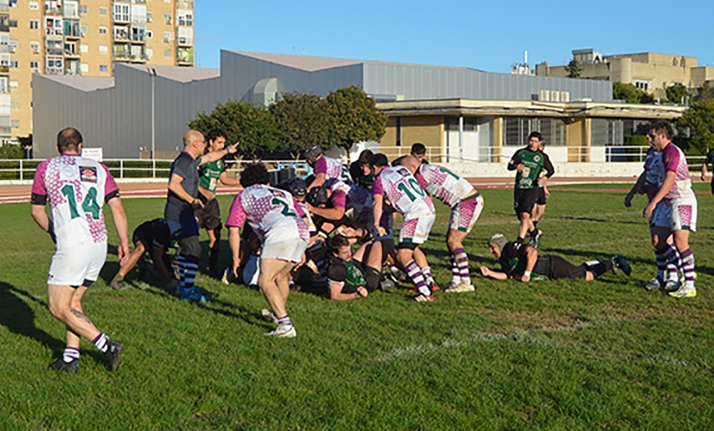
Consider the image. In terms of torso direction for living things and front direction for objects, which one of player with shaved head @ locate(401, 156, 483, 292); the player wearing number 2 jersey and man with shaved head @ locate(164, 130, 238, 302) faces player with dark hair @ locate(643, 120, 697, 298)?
the man with shaved head

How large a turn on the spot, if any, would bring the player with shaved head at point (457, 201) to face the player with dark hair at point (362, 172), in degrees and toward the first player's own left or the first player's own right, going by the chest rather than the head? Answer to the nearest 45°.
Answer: approximately 45° to the first player's own right

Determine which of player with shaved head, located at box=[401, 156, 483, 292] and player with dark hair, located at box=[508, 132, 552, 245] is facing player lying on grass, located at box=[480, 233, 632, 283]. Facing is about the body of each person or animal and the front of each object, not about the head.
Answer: player with dark hair, located at box=[508, 132, 552, 245]

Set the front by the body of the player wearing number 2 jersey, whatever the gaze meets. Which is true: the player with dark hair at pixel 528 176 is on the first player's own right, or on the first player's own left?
on the first player's own right

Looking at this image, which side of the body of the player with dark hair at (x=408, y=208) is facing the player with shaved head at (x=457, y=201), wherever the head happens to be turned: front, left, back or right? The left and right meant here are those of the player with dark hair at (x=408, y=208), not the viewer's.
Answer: right

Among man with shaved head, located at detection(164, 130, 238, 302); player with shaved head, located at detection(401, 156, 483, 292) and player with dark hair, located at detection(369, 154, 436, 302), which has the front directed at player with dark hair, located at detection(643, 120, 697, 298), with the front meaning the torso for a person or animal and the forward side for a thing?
the man with shaved head

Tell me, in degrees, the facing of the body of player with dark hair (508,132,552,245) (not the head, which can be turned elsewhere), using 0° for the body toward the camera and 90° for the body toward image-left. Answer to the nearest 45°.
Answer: approximately 0°

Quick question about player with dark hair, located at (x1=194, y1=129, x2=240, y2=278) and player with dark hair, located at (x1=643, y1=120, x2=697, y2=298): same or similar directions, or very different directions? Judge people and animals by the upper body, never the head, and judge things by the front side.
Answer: very different directions

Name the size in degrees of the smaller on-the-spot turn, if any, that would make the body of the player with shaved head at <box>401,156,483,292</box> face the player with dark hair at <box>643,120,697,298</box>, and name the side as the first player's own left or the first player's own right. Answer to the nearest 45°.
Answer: approximately 180°

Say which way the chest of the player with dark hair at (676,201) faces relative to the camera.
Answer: to the viewer's left

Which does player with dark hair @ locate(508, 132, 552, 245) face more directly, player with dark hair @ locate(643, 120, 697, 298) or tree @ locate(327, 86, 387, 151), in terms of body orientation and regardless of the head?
the player with dark hair

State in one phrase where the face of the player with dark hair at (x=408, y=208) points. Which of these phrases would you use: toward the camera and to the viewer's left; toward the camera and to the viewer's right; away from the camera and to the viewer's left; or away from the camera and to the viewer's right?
away from the camera and to the viewer's left

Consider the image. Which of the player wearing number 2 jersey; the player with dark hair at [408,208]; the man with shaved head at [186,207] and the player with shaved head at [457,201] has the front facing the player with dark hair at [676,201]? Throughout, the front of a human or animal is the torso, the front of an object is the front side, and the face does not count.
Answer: the man with shaved head
